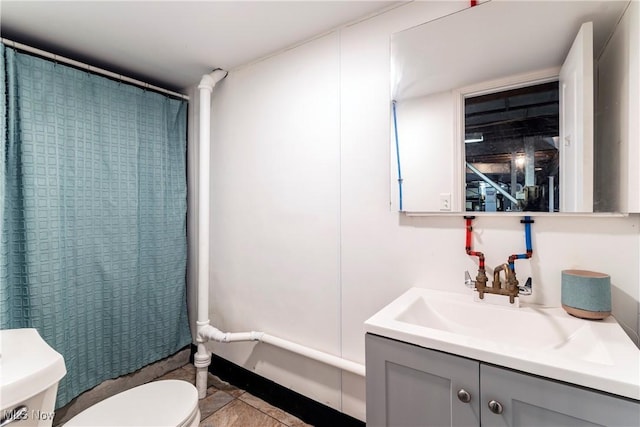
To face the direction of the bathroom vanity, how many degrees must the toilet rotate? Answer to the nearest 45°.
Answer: approximately 45° to its right

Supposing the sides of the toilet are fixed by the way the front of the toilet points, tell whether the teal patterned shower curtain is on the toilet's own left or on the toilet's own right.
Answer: on the toilet's own left

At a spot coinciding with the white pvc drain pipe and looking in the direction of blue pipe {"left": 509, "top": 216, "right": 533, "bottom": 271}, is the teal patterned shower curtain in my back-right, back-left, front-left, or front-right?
back-right

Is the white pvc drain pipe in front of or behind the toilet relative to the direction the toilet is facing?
in front

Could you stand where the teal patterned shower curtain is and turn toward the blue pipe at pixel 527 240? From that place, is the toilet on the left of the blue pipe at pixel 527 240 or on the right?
right

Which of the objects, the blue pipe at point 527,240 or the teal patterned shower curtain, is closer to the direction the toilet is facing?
the blue pipe

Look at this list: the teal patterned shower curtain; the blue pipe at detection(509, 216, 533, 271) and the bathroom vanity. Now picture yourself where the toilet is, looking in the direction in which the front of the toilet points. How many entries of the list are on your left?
1

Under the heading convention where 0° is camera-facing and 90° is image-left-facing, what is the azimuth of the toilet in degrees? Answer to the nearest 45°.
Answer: approximately 270°
